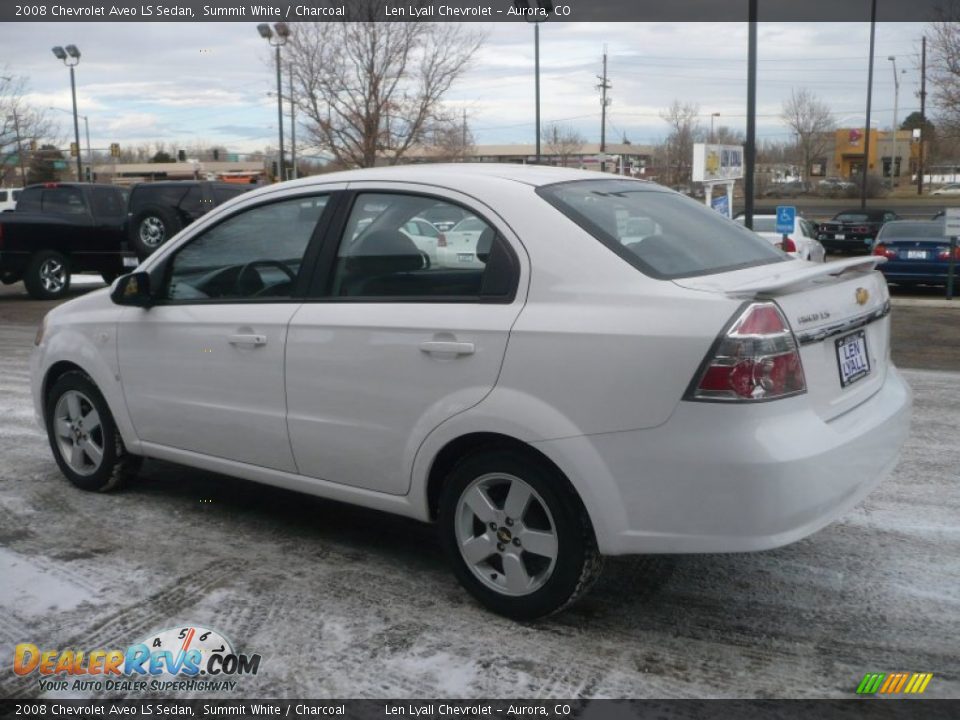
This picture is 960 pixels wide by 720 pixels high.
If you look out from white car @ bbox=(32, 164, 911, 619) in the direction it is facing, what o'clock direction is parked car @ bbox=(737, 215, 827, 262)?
The parked car is roughly at 2 o'clock from the white car.

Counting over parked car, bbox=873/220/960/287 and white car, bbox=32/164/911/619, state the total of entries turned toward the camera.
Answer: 0

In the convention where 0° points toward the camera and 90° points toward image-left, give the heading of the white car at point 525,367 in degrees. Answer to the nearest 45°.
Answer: approximately 135°

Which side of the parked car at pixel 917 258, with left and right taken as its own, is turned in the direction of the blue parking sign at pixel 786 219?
left

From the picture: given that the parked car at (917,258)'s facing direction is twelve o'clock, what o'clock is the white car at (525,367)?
The white car is roughly at 6 o'clock from the parked car.

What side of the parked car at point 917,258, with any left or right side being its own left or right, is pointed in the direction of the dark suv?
left

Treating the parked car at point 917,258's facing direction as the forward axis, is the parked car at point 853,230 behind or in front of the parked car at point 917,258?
in front

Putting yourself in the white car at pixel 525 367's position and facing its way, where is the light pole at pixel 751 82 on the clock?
The light pole is roughly at 2 o'clock from the white car.

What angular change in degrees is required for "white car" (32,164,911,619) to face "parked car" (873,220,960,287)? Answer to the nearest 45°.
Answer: approximately 90° to its right

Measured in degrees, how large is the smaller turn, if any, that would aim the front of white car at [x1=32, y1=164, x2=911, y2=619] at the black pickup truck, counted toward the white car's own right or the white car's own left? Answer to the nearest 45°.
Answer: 0° — it already faces it

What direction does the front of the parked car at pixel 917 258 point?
away from the camera

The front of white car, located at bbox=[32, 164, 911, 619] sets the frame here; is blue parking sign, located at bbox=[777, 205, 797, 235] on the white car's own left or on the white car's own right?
on the white car's own right
